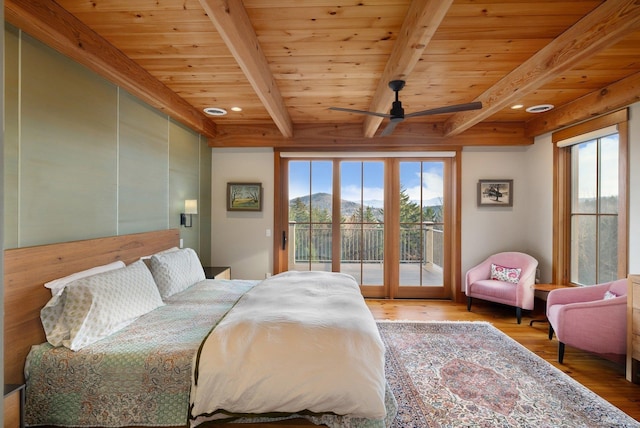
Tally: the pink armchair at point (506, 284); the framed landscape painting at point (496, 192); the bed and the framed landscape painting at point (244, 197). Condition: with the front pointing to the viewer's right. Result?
1

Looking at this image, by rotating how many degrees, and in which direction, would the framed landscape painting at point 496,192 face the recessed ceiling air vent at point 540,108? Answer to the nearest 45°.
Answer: approximately 45° to its left

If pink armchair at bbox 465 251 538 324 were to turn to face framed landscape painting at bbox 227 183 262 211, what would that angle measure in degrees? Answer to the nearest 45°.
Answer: approximately 45° to its right

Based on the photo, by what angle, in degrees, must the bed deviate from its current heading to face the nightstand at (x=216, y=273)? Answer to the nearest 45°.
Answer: approximately 90° to its left

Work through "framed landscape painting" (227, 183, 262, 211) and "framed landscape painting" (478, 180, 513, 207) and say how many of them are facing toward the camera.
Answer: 2

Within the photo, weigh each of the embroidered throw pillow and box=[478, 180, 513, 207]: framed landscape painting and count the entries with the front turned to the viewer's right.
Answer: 0

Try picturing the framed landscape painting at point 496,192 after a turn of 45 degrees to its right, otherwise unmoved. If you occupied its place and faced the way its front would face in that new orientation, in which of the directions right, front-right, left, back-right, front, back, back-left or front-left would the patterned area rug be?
front-left

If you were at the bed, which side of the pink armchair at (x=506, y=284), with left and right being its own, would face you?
front

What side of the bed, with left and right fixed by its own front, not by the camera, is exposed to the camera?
right

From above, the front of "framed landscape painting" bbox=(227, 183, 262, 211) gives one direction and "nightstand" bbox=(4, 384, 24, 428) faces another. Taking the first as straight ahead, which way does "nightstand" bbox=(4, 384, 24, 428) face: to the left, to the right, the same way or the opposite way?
to the left

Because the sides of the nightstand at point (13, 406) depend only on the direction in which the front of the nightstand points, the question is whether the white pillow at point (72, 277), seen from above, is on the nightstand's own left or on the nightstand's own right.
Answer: on the nightstand's own left

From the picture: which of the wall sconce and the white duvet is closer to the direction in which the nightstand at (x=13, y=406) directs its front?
the white duvet

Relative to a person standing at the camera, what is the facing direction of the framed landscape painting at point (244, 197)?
facing the viewer
